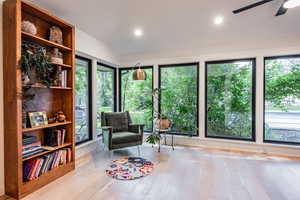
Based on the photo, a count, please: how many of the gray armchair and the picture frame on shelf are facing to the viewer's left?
0

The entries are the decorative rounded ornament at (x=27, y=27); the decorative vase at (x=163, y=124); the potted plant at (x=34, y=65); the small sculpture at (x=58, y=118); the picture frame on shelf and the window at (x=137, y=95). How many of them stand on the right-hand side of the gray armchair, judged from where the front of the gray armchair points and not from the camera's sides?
4

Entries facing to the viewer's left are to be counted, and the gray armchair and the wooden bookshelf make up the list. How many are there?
0

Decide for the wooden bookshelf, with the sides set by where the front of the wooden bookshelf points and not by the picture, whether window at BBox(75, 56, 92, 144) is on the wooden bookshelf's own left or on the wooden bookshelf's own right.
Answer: on the wooden bookshelf's own left

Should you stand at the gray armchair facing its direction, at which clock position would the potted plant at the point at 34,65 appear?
The potted plant is roughly at 3 o'clock from the gray armchair.

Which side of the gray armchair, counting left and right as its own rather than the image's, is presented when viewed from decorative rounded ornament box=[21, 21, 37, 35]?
right

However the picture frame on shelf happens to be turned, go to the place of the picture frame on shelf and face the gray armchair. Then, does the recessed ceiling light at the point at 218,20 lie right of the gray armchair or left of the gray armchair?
right

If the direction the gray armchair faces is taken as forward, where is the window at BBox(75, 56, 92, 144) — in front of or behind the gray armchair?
behind

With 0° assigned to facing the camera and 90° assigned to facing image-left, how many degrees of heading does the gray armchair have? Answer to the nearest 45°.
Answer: approximately 315°

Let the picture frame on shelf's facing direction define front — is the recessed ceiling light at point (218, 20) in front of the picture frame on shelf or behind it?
in front

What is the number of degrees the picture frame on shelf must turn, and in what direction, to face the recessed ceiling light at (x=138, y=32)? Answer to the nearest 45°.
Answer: approximately 45° to its left

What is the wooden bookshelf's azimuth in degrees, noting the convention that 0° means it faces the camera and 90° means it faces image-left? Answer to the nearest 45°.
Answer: approximately 315°

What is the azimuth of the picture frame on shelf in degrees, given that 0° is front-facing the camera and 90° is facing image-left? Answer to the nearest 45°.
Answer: approximately 315°
